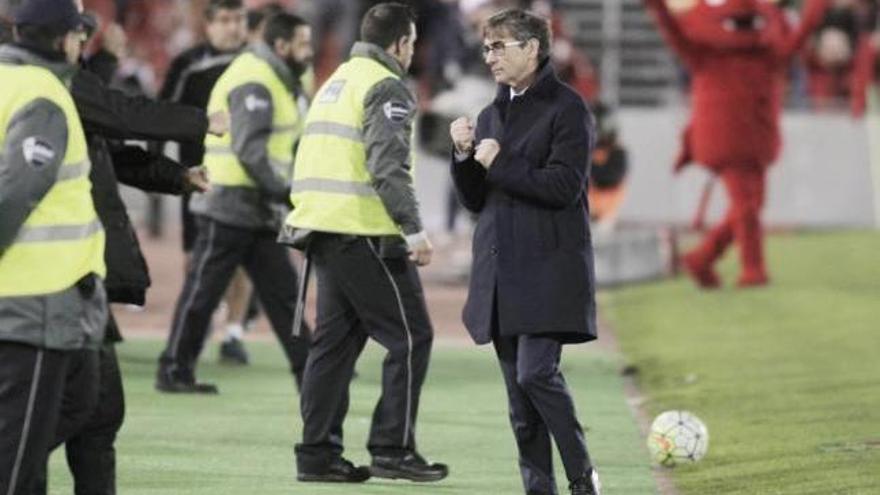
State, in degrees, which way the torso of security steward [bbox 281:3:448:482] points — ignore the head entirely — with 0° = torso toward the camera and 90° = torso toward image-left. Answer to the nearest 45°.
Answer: approximately 225°

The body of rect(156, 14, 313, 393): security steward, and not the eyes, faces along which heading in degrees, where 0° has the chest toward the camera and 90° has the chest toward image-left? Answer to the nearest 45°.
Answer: approximately 270°

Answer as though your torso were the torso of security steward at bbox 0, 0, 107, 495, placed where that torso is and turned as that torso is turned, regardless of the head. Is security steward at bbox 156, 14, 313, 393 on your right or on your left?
on your left

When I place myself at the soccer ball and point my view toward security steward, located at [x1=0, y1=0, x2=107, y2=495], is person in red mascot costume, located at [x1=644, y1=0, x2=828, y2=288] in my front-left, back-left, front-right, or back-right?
back-right

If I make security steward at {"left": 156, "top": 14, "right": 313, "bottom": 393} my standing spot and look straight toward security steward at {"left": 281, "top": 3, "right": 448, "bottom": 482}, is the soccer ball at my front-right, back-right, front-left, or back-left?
front-left

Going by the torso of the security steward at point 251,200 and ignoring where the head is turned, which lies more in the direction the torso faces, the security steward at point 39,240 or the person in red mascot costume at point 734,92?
the person in red mascot costume

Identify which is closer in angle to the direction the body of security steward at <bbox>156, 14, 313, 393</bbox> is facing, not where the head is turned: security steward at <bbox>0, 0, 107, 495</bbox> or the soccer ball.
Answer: the soccer ball
